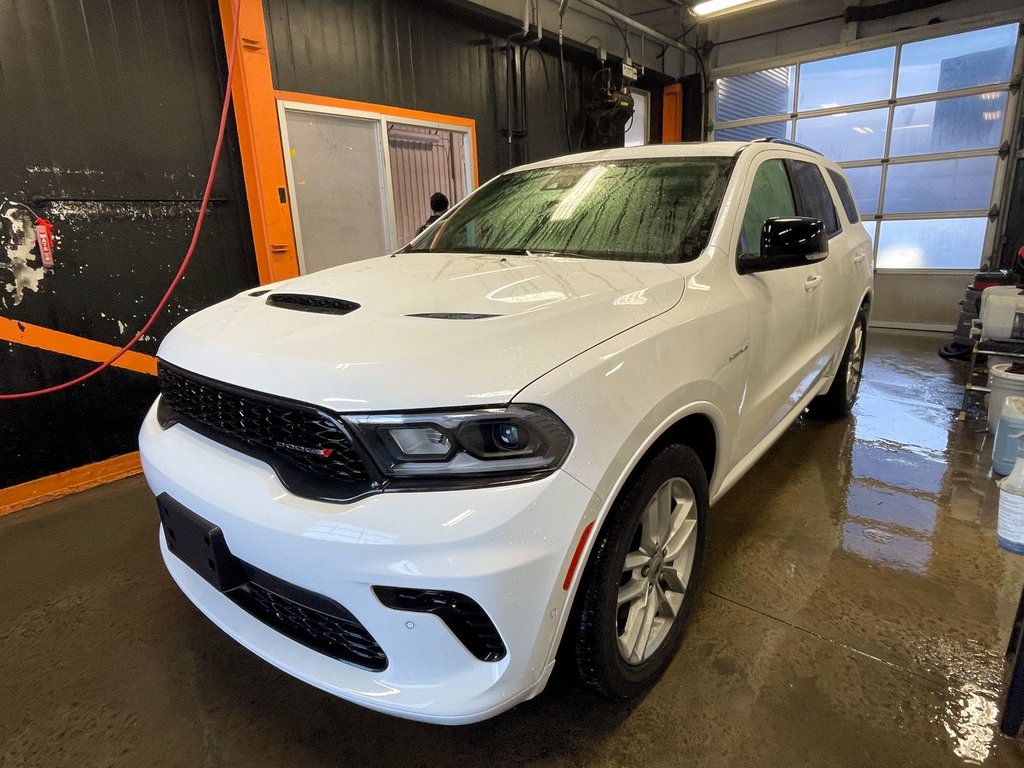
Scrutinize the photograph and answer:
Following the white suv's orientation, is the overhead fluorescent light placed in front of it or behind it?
behind

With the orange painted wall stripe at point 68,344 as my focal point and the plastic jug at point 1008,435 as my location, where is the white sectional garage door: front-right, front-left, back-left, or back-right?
back-right

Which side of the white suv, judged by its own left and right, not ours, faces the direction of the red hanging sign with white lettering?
right

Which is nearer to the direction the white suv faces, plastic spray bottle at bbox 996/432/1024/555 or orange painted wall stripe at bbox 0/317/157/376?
the orange painted wall stripe

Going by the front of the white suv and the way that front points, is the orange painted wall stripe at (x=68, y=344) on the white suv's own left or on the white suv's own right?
on the white suv's own right

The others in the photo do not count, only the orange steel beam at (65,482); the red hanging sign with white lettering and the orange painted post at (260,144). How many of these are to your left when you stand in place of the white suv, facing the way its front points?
0

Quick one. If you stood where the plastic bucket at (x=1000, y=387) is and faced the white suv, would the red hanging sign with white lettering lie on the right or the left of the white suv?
right

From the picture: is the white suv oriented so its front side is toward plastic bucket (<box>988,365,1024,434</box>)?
no

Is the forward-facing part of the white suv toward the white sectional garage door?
no

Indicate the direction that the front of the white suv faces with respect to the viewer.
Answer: facing the viewer and to the left of the viewer

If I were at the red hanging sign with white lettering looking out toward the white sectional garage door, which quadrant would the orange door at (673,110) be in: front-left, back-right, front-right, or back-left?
front-left

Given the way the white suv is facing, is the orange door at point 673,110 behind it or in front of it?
behind

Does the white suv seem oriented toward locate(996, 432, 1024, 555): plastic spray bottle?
no
